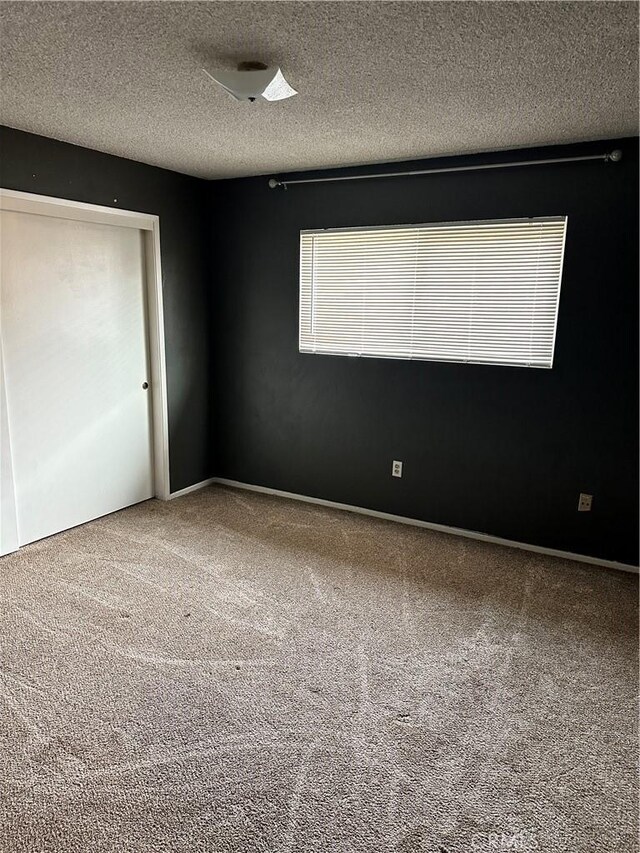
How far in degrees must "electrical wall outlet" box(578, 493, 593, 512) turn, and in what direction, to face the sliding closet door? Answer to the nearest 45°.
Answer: approximately 90° to its right

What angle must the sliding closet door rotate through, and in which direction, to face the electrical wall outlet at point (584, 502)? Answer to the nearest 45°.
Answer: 0° — it already faces it

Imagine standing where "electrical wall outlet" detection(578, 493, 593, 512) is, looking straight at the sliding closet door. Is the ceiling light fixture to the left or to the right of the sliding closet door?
left

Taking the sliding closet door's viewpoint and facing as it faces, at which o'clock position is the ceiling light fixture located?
The ceiling light fixture is roughly at 1 o'clock from the sliding closet door.

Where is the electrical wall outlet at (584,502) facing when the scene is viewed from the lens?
facing the viewer

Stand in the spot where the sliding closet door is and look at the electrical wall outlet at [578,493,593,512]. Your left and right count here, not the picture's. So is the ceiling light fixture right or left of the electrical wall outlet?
right

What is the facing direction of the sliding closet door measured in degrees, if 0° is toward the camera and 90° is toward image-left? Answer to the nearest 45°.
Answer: approximately 315°

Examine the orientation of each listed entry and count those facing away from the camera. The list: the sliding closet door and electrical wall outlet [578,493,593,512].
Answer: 0

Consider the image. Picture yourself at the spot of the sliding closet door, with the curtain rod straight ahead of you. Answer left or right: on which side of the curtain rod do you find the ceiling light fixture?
right

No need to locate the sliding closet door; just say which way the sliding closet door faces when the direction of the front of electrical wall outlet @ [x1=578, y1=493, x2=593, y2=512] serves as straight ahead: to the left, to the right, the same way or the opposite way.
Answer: to the left

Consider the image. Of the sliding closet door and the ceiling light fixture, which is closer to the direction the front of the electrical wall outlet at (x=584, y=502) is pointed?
the ceiling light fixture
